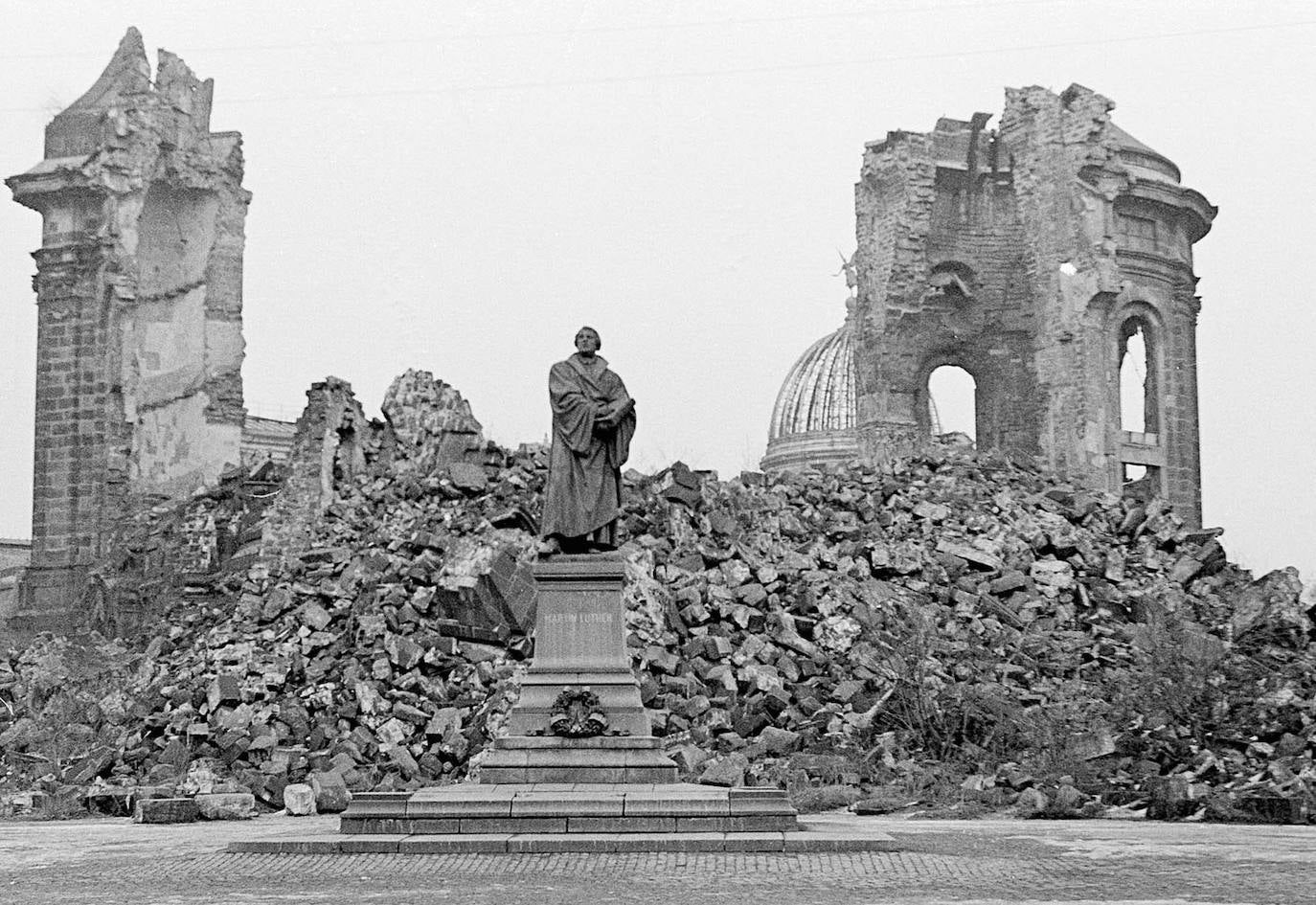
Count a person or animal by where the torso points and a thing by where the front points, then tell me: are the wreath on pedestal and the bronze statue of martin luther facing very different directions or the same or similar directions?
same or similar directions

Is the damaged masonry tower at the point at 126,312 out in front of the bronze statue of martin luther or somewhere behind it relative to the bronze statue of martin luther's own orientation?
behind

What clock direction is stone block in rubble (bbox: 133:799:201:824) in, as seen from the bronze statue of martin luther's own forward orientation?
The stone block in rubble is roughly at 4 o'clock from the bronze statue of martin luther.

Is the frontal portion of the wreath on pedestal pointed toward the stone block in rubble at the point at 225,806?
no

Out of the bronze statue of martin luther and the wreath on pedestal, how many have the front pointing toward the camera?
2

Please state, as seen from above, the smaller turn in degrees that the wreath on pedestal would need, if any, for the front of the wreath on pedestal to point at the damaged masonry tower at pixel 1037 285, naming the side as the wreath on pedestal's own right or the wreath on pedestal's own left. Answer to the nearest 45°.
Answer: approximately 180°

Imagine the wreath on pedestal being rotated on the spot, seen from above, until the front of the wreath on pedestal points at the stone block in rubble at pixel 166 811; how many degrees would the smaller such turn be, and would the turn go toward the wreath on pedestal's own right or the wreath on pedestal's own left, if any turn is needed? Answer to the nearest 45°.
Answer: approximately 135° to the wreath on pedestal's own right

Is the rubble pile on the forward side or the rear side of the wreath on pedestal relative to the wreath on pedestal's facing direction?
on the rear side

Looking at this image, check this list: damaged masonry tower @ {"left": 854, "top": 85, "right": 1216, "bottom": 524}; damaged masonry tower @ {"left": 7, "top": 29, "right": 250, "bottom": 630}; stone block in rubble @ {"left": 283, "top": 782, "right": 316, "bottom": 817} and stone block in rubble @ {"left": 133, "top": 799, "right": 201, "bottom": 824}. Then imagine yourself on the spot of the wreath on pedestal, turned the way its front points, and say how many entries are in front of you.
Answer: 0

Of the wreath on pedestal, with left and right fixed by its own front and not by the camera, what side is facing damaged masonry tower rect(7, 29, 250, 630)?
back

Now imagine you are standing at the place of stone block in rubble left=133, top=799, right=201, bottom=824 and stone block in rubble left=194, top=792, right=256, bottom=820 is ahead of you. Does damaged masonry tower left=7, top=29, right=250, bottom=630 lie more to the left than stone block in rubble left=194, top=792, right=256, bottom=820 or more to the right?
left

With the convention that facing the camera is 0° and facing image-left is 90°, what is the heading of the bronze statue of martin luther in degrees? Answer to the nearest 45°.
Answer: approximately 0°

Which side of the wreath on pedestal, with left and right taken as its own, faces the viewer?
front
